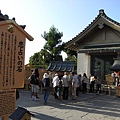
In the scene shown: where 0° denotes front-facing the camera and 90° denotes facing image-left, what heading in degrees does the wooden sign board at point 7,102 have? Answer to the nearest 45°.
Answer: approximately 0°

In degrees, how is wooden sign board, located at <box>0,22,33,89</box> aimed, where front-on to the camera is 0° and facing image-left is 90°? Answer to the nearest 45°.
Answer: approximately 0°

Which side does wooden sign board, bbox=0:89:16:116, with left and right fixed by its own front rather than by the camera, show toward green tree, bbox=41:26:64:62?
back

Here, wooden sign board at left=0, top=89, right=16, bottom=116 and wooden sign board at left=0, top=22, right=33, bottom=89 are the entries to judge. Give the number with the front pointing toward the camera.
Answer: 2
